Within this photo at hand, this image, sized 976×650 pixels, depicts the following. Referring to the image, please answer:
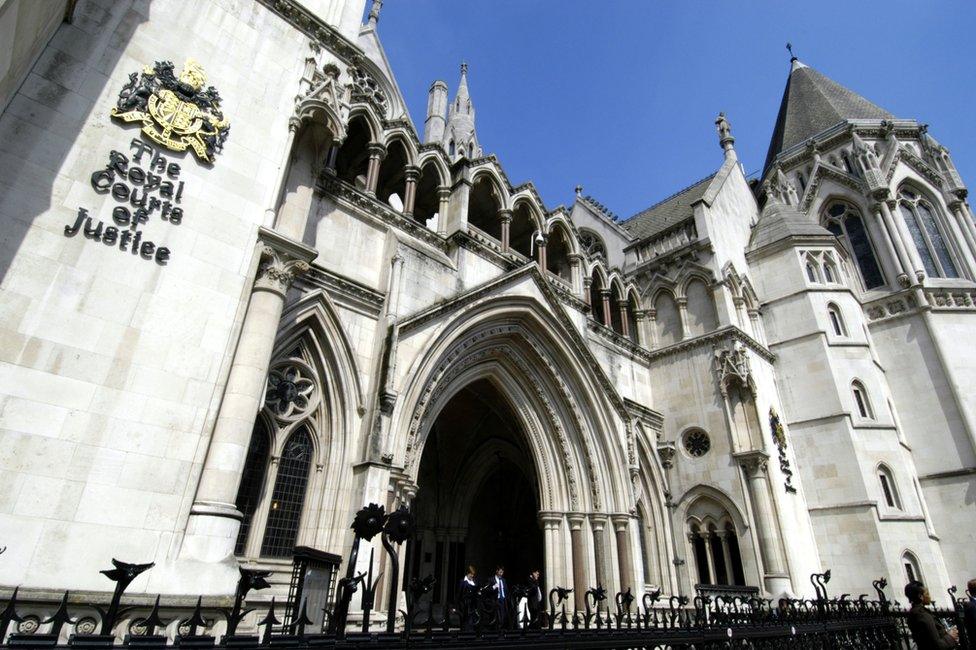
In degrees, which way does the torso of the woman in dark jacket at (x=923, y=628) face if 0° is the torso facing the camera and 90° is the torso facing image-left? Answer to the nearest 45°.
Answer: approximately 270°

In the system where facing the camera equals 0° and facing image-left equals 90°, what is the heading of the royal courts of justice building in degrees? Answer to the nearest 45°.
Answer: approximately 315°

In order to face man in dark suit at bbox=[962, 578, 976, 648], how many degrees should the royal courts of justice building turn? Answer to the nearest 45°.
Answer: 0° — it already faces them

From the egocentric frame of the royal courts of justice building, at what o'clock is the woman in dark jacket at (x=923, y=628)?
The woman in dark jacket is roughly at 12 o'clock from the royal courts of justice building.

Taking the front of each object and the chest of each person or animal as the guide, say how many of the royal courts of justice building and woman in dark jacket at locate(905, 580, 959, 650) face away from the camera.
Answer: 0
